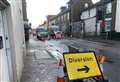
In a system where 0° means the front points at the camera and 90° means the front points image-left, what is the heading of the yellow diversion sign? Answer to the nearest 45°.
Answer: approximately 0°
